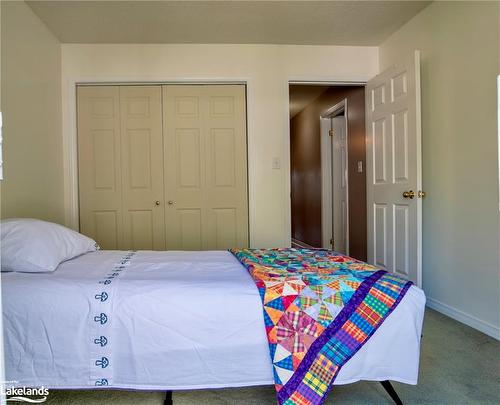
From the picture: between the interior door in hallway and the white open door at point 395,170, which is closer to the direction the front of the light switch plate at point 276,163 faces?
the white open door

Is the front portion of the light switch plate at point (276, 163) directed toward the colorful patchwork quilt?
yes

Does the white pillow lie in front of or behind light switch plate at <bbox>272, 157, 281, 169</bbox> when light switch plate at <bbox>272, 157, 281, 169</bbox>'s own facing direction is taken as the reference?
in front

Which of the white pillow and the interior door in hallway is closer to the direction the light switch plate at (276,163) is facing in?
the white pillow

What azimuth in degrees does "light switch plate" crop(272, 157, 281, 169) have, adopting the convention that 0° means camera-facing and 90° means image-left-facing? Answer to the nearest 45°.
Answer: approximately 0°
